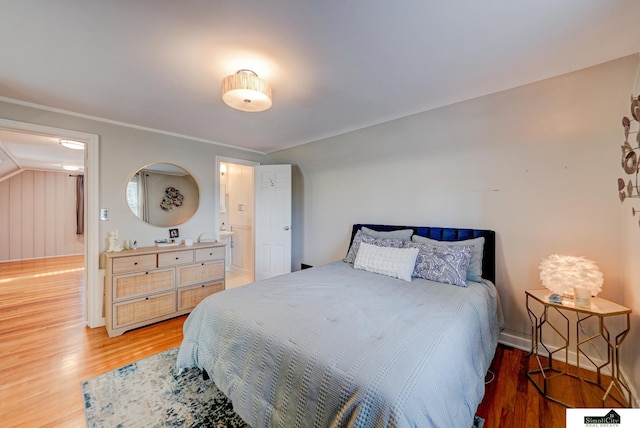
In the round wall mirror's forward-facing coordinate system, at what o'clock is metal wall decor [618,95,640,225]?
The metal wall decor is roughly at 11 o'clock from the round wall mirror.

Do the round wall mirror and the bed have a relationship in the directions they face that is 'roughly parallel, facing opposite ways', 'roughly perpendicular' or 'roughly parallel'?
roughly perpendicular

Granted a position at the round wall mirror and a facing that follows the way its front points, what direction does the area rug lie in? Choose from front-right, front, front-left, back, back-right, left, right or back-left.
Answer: front

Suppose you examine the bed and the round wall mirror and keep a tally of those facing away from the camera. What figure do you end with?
0

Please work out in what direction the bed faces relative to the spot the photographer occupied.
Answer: facing the viewer and to the left of the viewer

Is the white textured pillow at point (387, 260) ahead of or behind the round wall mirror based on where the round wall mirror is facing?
ahead

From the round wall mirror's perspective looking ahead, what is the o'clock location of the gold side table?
The gold side table is roughly at 11 o'clock from the round wall mirror.

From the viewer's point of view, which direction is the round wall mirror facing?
toward the camera
